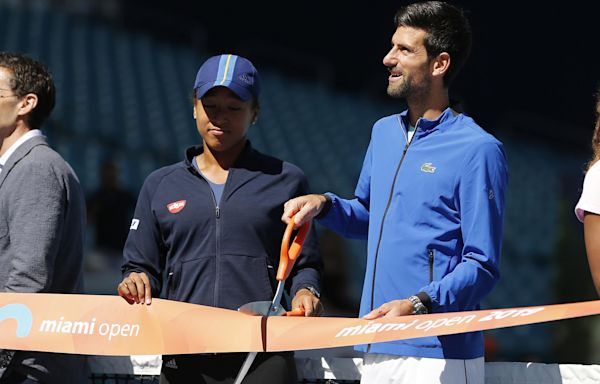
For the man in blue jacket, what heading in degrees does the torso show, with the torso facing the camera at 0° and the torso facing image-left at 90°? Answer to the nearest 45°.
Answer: approximately 45°

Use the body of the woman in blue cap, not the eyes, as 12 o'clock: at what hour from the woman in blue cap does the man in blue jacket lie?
The man in blue jacket is roughly at 10 o'clock from the woman in blue cap.

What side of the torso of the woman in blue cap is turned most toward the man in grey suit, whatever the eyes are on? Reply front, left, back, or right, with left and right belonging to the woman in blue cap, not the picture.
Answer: right

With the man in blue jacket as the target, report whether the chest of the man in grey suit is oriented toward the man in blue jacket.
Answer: no

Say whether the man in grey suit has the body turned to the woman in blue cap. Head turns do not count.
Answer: no

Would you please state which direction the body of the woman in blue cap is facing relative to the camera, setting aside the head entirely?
toward the camera

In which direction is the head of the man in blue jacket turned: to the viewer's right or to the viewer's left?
to the viewer's left

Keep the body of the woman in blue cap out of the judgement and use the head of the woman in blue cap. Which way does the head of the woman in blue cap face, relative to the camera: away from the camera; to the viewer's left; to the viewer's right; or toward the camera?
toward the camera

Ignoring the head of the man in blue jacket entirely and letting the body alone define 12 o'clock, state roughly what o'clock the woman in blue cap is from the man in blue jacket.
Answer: The woman in blue cap is roughly at 2 o'clock from the man in blue jacket.
